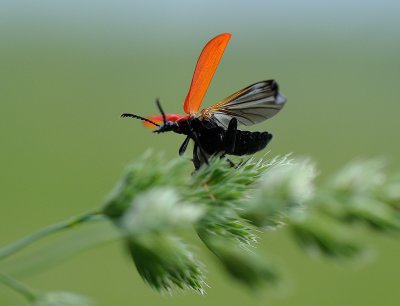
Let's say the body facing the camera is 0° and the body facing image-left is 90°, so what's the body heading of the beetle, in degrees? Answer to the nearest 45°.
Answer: approximately 90°
